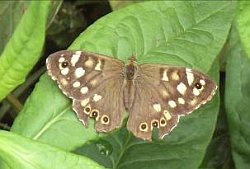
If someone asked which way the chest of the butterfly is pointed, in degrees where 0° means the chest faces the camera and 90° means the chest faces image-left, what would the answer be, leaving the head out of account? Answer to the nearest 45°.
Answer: approximately 180°

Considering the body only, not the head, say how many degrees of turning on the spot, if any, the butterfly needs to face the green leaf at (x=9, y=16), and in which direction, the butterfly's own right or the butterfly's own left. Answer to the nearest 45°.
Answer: approximately 45° to the butterfly's own left

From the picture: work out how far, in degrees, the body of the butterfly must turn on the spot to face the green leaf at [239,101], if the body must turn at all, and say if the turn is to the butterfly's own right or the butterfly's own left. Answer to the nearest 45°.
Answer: approximately 90° to the butterfly's own right

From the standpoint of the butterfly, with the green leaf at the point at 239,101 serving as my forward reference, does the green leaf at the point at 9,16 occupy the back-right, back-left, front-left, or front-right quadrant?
back-left
